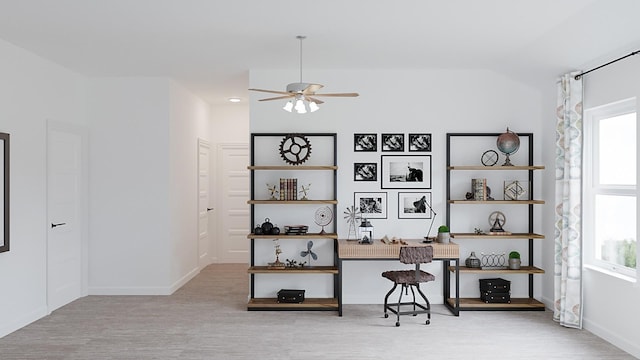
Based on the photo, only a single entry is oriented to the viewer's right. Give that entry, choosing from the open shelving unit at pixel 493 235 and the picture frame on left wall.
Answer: the picture frame on left wall

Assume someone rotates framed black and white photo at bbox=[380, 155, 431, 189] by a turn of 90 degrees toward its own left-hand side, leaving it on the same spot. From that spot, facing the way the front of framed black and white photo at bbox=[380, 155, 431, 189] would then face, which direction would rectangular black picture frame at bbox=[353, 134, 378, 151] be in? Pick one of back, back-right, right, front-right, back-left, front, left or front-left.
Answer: back

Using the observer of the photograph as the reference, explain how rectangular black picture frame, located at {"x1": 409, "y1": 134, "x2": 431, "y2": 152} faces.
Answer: facing the viewer

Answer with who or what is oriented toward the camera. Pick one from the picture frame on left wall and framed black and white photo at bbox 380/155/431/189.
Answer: the framed black and white photo

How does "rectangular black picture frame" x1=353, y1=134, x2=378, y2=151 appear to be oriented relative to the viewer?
toward the camera

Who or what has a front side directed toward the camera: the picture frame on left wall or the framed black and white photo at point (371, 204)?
the framed black and white photo

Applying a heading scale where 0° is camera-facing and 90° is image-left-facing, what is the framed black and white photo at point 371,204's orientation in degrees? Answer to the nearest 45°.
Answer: approximately 0°

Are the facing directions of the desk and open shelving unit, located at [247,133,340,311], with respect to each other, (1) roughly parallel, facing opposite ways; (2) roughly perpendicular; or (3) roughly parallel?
roughly parallel

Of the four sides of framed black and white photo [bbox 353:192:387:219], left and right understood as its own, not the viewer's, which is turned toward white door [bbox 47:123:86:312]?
right

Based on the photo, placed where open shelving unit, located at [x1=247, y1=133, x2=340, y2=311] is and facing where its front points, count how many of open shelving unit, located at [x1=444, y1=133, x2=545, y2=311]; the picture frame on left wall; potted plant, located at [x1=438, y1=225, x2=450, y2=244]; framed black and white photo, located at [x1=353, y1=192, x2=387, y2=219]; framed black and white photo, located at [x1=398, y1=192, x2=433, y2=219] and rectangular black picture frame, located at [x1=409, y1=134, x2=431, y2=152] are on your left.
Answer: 5

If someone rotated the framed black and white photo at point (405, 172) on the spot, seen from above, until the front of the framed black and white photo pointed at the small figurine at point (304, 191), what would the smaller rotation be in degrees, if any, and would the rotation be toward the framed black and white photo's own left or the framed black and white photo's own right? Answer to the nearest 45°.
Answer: approximately 90° to the framed black and white photo's own right

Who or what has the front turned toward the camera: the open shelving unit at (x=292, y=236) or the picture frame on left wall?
the open shelving unit

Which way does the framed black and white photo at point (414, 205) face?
toward the camera

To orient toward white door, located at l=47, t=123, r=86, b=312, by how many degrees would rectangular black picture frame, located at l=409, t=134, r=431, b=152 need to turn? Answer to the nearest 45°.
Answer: approximately 90° to its right

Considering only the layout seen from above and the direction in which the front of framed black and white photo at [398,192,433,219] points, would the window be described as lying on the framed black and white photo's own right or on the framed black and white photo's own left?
on the framed black and white photo's own left

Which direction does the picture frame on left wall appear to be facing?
to the viewer's right

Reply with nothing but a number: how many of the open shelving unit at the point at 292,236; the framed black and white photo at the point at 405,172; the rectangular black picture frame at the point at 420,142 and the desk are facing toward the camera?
4
